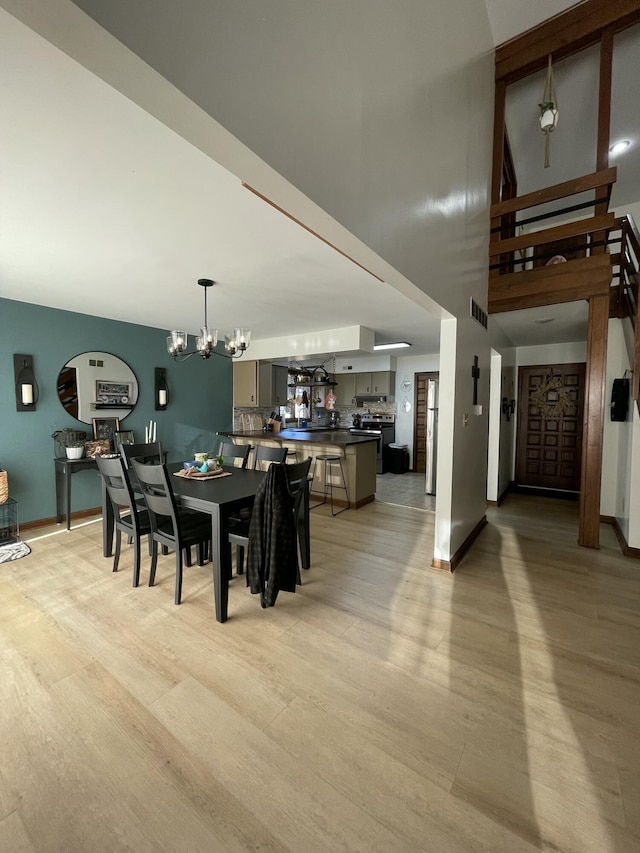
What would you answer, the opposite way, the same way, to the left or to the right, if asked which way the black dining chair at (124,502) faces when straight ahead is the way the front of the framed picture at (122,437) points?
to the left

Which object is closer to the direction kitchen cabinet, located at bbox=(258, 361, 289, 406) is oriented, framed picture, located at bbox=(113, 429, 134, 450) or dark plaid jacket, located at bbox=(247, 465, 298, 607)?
the dark plaid jacket

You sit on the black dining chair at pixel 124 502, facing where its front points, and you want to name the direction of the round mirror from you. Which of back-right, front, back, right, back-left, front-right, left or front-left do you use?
front-left

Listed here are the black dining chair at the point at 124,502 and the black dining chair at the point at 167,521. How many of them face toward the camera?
0

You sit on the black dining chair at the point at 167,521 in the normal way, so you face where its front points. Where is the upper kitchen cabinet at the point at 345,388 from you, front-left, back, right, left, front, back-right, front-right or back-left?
front

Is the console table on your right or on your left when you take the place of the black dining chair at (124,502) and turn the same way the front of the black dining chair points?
on your left

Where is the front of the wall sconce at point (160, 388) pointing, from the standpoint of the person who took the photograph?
facing the viewer and to the right of the viewer

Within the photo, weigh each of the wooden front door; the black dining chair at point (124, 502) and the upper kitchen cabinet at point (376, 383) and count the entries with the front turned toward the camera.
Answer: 2

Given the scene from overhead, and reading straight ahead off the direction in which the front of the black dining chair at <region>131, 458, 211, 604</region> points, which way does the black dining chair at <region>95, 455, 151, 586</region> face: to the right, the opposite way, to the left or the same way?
the same way

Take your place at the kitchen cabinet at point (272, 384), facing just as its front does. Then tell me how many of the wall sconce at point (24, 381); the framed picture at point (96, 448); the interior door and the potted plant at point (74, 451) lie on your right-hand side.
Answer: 3

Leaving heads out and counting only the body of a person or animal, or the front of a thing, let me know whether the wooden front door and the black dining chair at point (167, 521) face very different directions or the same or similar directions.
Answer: very different directions

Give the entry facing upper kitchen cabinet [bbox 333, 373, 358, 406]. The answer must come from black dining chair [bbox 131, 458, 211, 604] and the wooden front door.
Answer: the black dining chair

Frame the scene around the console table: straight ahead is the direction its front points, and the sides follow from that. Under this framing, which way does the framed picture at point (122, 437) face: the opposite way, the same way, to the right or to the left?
the same way

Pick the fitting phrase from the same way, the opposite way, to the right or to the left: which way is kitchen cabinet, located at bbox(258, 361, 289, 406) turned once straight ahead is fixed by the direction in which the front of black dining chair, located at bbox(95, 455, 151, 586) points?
to the right

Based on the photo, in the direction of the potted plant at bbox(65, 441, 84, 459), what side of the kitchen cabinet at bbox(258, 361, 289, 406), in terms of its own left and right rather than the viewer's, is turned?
right

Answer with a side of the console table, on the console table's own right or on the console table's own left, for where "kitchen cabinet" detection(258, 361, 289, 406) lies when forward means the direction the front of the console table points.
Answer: on the console table's own left

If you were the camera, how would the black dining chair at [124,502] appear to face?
facing away from the viewer and to the right of the viewer

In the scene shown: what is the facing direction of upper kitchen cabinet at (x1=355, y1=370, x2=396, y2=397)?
toward the camera
